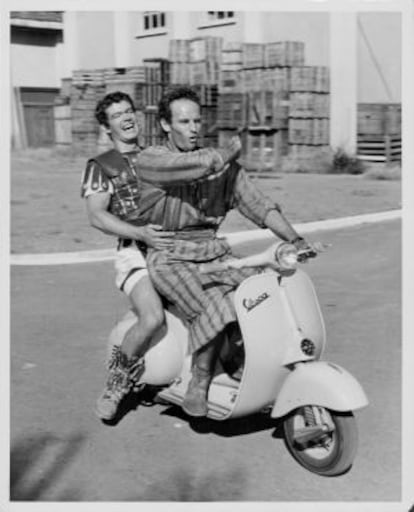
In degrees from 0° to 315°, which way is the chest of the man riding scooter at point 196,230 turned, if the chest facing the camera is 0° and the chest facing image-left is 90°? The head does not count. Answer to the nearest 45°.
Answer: approximately 315°

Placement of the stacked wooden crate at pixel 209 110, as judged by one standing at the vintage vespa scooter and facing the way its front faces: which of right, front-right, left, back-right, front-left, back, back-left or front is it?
back-left

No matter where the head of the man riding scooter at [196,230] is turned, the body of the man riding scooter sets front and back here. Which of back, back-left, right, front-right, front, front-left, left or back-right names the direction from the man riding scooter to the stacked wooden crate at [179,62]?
back-left

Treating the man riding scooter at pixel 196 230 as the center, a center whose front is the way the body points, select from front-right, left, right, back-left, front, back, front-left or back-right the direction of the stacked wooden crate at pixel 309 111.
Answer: back-left

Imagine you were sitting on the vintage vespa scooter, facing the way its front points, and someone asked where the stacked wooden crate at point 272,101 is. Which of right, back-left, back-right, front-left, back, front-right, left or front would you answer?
back-left

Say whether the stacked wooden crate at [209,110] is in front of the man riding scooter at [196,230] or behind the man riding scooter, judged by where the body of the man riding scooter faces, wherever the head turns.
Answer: behind

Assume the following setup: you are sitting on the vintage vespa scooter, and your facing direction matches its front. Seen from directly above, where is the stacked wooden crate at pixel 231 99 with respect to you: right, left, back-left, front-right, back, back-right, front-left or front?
back-left

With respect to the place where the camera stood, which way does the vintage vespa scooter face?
facing the viewer and to the right of the viewer

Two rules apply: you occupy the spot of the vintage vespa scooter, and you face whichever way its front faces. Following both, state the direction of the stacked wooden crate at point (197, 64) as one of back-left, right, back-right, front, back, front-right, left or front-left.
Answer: back-left

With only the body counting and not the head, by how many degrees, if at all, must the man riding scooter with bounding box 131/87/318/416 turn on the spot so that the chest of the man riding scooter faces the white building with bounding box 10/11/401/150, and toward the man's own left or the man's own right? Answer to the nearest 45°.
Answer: approximately 135° to the man's own left

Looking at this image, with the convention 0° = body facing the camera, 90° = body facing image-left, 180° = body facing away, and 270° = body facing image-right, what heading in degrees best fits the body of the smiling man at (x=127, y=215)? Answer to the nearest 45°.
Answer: approximately 315°

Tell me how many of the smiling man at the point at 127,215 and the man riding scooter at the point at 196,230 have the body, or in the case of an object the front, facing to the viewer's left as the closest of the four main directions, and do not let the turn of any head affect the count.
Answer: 0

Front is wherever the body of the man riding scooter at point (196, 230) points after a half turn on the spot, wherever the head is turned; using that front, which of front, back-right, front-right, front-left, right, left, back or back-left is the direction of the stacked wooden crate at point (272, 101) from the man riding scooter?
front-right
